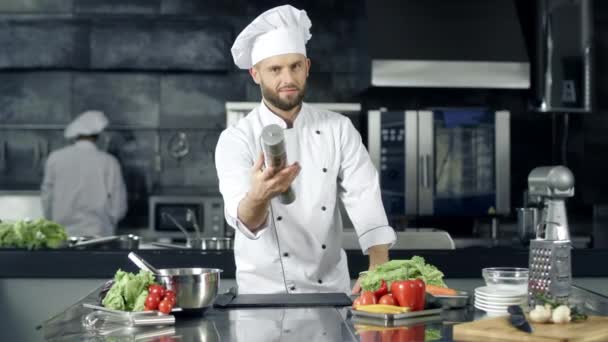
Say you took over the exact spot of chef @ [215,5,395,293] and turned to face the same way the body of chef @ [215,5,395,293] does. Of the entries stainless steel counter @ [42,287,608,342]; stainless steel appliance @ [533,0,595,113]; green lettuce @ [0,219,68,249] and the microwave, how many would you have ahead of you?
1

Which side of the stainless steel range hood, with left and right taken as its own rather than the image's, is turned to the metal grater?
front

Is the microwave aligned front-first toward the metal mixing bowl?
yes

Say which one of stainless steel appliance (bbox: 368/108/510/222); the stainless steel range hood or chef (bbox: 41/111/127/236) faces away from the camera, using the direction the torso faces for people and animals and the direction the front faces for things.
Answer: the chef

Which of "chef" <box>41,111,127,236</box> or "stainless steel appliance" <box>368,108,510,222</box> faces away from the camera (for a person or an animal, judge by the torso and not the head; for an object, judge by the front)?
the chef

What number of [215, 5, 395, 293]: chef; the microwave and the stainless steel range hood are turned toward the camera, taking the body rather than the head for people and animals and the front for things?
3

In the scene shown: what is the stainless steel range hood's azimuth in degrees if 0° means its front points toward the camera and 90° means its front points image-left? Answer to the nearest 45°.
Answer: approximately 0°

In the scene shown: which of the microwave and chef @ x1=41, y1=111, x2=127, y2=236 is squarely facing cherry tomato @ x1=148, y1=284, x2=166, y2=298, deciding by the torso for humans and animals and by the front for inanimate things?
the microwave

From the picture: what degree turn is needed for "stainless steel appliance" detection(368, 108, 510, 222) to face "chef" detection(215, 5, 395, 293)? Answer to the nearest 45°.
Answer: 0° — it already faces them

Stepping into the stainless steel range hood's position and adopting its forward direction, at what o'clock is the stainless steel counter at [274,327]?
The stainless steel counter is roughly at 12 o'clock from the stainless steel range hood.

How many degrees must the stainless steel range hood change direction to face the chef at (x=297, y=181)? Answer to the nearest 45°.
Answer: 0° — it already faces them

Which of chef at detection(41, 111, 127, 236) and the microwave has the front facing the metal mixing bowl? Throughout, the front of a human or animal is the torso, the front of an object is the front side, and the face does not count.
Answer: the microwave

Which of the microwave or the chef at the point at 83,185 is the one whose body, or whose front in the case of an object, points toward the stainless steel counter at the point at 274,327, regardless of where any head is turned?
the microwave
